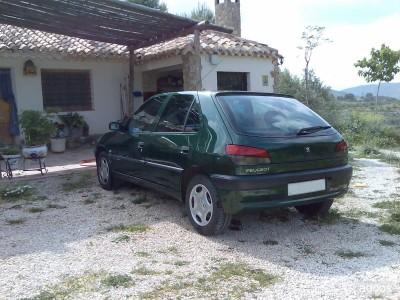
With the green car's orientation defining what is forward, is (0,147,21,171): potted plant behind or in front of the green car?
in front

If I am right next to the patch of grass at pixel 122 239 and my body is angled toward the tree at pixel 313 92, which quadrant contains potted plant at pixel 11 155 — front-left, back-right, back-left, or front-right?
front-left

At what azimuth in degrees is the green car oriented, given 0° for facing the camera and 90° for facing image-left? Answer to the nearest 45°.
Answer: approximately 135°

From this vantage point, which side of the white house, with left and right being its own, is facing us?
front

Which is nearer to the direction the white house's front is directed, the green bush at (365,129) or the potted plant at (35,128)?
the potted plant

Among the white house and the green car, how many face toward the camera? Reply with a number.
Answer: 1

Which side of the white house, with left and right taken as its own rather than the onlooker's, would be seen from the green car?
front

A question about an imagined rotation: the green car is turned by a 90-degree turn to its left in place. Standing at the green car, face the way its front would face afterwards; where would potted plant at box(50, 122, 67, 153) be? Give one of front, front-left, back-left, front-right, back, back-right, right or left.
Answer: right

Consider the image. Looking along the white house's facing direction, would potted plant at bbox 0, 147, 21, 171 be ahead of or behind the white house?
ahead

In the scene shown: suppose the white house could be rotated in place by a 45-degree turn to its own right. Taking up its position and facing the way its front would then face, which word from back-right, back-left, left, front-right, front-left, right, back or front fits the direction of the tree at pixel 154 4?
back-right

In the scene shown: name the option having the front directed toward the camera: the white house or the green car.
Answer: the white house

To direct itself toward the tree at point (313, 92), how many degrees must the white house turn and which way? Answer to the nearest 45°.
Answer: approximately 135° to its left

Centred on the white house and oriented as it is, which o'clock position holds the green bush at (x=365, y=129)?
The green bush is roughly at 9 o'clock from the white house.

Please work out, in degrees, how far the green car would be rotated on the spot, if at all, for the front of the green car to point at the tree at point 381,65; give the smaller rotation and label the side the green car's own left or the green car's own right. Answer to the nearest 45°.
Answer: approximately 90° to the green car's own right

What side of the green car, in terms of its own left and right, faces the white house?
front

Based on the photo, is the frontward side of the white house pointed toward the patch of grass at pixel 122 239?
yes
